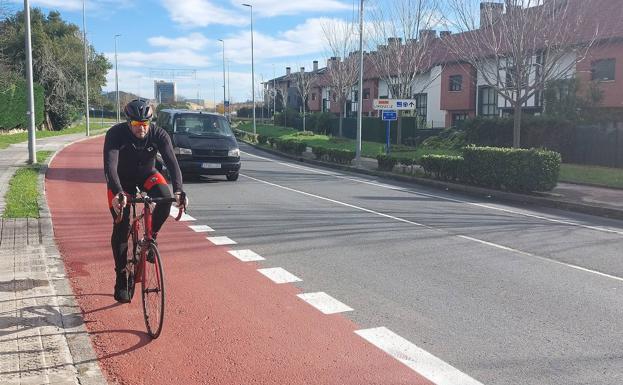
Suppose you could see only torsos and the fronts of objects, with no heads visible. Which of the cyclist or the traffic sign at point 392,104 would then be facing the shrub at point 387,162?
the traffic sign

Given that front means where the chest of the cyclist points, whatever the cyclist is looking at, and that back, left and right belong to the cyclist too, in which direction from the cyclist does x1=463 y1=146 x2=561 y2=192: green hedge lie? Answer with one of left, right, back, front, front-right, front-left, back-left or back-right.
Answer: back-left

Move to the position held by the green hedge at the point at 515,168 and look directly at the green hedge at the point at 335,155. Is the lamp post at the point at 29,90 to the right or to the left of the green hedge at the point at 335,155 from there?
left

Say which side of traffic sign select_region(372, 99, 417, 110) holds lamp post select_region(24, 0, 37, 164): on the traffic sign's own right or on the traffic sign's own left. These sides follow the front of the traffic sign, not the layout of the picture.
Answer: on the traffic sign's own right

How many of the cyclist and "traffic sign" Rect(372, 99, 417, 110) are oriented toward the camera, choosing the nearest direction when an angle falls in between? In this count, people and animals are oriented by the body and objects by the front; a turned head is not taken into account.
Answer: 2

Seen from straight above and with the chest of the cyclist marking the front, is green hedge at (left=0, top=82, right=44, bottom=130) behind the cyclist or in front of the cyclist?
behind

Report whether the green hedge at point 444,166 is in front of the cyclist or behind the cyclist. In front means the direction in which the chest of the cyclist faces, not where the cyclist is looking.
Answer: behind

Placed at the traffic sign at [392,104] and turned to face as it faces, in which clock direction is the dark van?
The dark van is roughly at 1 o'clock from the traffic sign.

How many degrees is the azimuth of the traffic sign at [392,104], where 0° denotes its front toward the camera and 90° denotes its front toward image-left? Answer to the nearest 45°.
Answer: approximately 0°
